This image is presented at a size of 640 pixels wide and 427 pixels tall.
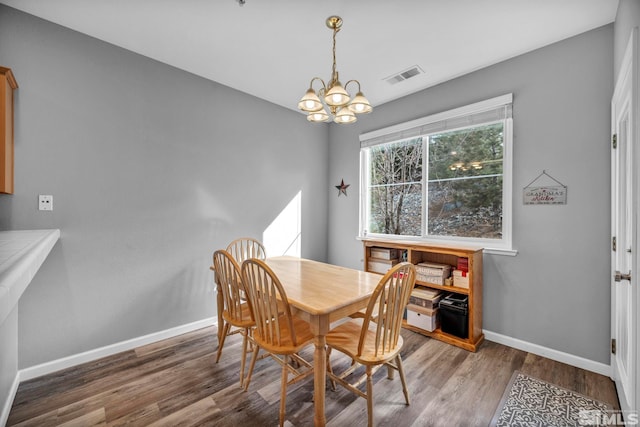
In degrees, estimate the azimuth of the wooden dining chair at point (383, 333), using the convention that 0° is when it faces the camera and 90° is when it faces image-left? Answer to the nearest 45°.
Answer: approximately 135°

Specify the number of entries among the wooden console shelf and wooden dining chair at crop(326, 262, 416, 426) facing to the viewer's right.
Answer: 0

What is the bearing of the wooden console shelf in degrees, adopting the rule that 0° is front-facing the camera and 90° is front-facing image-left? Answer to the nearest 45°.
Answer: approximately 45°

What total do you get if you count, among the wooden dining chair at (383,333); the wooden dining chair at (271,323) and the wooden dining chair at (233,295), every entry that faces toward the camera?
0

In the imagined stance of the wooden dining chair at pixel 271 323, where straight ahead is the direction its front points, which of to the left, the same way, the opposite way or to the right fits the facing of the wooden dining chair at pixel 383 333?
to the left

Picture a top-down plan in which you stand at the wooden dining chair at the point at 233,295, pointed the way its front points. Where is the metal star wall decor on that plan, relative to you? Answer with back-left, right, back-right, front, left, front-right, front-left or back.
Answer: front

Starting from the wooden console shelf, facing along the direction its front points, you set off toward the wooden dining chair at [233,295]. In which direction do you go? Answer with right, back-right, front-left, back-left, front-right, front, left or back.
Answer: front

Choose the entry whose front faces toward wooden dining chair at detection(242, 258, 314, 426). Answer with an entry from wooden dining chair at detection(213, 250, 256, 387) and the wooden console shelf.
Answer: the wooden console shelf

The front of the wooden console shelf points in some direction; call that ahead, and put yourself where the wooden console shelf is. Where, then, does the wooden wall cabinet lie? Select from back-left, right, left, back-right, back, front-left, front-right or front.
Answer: front

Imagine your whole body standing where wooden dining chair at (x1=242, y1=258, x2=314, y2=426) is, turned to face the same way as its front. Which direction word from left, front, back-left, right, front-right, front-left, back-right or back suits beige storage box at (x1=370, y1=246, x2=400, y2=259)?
front

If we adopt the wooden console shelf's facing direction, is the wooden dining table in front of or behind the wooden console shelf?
in front

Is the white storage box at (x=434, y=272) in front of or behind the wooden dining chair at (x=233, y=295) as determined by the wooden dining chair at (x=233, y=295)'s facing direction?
in front
